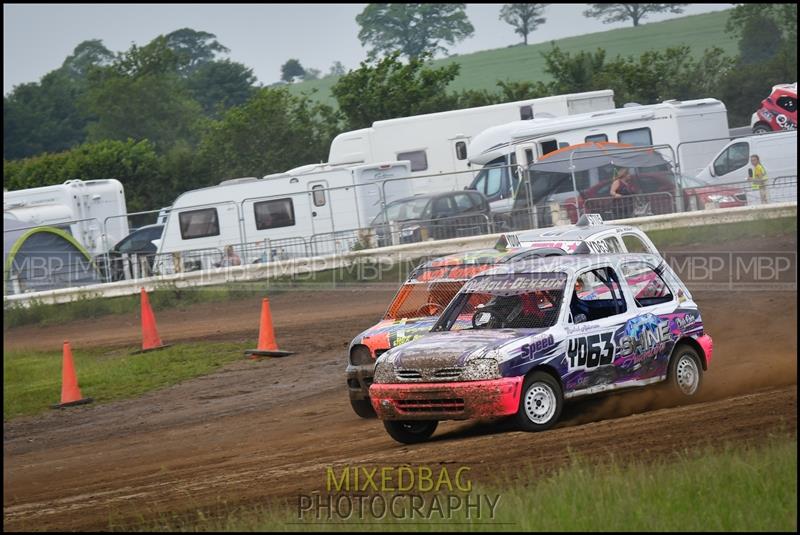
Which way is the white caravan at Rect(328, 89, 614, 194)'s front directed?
to the viewer's left

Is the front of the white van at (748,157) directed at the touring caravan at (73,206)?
yes

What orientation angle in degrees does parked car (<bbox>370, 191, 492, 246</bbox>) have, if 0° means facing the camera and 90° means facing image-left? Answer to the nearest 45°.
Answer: approximately 45°

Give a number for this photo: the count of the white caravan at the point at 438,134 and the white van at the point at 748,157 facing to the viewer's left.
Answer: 2

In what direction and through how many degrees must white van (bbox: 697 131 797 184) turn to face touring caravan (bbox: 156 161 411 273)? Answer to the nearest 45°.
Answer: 0° — it already faces it

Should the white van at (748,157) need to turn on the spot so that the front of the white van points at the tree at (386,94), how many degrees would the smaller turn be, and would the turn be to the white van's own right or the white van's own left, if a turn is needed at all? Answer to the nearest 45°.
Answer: approximately 45° to the white van's own right

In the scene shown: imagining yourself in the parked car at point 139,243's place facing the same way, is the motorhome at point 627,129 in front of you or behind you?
behind

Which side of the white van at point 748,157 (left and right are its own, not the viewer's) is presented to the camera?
left
